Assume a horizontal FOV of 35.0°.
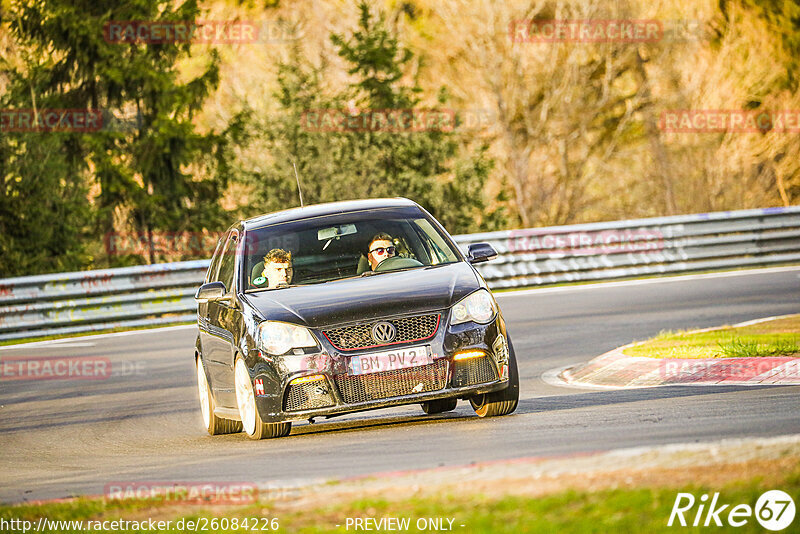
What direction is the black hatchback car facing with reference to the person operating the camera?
facing the viewer

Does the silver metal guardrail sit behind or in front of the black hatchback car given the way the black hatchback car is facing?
behind

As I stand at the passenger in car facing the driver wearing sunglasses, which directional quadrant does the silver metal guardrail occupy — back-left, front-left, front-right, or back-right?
front-left
